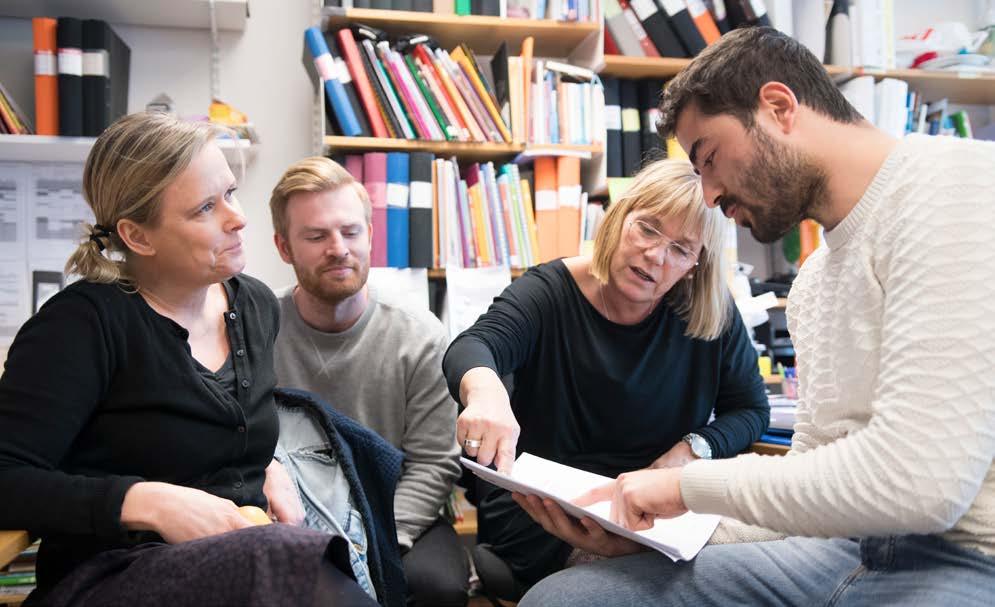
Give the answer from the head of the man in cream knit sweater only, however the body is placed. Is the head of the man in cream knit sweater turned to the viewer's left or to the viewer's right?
to the viewer's left

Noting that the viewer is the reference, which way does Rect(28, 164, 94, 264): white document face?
facing the viewer

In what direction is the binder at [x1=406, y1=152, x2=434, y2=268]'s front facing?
toward the camera

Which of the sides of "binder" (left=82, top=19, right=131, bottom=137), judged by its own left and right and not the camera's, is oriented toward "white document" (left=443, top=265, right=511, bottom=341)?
left

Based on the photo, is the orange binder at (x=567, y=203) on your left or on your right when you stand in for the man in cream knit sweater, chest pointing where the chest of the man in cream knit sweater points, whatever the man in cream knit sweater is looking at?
on your right

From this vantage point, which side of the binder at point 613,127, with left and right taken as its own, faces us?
front

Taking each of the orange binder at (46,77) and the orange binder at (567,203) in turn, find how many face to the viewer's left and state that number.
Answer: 0
